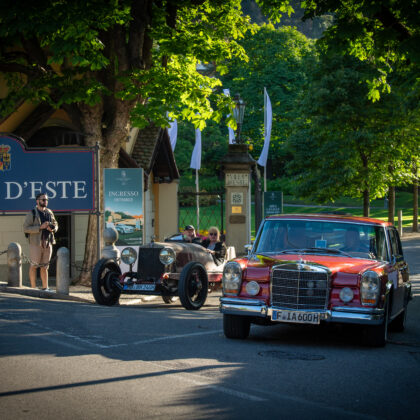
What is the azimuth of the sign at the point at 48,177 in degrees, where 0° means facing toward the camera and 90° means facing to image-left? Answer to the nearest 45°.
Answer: approximately 0°

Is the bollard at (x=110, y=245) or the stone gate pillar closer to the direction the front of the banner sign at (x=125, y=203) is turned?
the bollard

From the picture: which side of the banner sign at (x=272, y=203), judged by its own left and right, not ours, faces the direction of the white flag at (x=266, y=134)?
back

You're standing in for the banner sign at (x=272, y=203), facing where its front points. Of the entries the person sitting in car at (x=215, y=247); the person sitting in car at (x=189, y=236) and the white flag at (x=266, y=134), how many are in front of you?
2

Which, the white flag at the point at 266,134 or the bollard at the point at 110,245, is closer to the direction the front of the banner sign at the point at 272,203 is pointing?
the bollard

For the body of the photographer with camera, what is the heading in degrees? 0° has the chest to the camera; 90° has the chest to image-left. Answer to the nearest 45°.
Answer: approximately 315°

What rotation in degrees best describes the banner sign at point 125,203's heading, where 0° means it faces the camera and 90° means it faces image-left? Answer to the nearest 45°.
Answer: approximately 0°

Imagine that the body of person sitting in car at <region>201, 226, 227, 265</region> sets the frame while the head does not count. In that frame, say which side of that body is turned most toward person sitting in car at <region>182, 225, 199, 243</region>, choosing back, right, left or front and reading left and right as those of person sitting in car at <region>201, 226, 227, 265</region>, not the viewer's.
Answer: right

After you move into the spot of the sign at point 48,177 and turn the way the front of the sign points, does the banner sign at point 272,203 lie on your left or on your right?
on your left

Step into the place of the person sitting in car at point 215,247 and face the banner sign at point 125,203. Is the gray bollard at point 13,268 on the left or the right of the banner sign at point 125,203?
left

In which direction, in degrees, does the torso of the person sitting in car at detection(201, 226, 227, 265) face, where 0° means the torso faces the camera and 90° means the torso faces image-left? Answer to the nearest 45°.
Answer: approximately 45°

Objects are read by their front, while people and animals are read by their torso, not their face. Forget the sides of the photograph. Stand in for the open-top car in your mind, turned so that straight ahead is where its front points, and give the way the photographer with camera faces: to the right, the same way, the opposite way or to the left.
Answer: to the left

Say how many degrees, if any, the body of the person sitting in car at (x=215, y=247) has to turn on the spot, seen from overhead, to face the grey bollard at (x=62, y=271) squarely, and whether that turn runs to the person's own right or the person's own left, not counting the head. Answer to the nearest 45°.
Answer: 0° — they already face it
